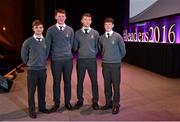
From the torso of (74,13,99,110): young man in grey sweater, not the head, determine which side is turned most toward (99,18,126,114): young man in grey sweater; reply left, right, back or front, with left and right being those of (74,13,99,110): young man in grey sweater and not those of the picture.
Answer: left

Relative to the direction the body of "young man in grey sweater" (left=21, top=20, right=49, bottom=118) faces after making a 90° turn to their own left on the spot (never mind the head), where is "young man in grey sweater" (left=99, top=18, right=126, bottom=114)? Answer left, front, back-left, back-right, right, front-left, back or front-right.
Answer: front-right

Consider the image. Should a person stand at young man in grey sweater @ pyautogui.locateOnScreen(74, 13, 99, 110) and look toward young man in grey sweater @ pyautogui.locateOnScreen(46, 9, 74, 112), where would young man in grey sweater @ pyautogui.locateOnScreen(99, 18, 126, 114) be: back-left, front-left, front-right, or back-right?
back-left

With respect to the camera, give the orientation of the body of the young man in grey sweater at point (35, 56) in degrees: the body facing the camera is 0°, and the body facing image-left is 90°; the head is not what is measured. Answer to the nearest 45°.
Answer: approximately 315°

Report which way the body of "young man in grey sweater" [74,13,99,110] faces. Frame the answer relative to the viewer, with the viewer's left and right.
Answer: facing the viewer

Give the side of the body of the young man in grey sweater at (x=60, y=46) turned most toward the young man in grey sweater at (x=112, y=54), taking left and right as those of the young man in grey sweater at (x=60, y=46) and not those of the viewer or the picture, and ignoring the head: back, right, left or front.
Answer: left

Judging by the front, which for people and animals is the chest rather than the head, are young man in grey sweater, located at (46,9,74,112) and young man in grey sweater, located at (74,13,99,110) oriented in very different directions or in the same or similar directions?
same or similar directions

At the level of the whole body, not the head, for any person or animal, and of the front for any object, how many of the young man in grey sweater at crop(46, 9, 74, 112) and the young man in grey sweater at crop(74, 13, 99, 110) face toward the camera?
2

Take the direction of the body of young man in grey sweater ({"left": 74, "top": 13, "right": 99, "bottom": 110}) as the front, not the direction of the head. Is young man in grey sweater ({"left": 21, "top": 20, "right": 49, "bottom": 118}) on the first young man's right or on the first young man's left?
on the first young man's right

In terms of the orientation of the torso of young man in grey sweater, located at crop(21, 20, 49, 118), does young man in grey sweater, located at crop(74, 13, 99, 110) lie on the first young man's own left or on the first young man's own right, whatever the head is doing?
on the first young man's own left

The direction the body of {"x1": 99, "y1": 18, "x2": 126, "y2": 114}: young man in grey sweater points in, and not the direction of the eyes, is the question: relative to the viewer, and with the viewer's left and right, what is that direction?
facing the viewer and to the left of the viewer

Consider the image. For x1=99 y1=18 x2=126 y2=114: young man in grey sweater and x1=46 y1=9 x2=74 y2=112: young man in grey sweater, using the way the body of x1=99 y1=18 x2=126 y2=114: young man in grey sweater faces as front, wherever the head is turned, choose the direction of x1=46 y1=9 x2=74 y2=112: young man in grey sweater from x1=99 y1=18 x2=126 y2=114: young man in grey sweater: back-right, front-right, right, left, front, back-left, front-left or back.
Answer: front-right
